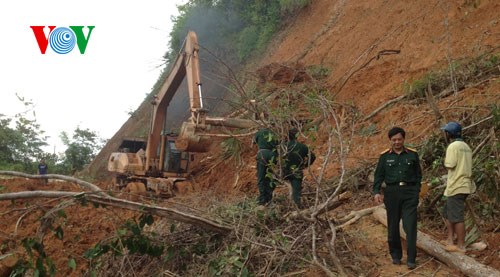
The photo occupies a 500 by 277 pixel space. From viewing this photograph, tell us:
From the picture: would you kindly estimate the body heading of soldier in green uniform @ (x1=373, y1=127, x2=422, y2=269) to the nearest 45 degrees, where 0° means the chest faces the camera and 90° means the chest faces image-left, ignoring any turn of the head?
approximately 0°

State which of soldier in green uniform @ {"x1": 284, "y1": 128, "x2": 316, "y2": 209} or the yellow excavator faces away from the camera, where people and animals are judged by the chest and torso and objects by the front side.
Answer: the soldier in green uniform

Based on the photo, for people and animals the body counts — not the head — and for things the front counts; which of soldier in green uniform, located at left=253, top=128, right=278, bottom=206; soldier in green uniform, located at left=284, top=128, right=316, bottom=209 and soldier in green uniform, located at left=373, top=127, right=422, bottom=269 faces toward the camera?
soldier in green uniform, located at left=373, top=127, right=422, bottom=269

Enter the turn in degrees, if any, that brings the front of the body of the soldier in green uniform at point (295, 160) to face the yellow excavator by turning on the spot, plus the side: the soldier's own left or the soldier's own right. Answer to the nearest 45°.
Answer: approximately 45° to the soldier's own left

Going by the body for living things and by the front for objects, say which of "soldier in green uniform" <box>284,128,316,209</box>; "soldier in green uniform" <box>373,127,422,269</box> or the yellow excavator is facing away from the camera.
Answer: "soldier in green uniform" <box>284,128,316,209</box>

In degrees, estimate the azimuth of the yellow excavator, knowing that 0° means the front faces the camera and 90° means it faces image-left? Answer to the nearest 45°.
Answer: approximately 315°

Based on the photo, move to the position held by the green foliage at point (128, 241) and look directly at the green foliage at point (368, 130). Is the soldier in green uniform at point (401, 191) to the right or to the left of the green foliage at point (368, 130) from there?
right

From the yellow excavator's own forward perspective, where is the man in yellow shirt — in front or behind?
in front

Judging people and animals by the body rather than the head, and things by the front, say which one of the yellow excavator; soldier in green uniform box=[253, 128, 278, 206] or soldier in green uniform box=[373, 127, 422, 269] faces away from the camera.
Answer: soldier in green uniform box=[253, 128, 278, 206]

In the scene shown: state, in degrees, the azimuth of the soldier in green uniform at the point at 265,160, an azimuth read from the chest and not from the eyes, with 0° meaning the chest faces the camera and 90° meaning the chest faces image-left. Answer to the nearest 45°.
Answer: approximately 180°

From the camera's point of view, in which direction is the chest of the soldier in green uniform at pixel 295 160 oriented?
away from the camera

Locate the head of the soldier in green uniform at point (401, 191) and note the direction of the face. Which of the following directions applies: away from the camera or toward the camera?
toward the camera
